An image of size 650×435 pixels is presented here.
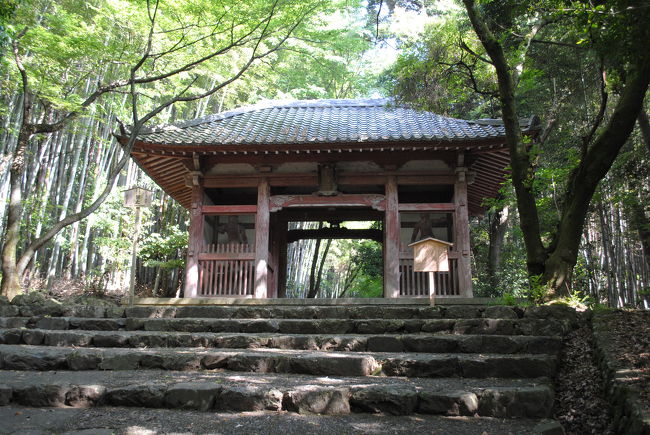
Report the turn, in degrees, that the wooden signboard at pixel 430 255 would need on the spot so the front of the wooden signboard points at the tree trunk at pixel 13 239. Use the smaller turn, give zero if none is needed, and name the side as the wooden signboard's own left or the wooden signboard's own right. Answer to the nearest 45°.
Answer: approximately 90° to the wooden signboard's own right

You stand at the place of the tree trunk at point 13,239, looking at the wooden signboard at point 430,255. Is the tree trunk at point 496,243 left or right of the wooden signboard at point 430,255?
left

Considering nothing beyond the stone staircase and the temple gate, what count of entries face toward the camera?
2

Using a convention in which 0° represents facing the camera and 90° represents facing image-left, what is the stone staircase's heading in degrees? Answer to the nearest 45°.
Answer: approximately 0°

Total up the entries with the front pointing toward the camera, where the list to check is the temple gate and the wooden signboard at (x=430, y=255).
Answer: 2

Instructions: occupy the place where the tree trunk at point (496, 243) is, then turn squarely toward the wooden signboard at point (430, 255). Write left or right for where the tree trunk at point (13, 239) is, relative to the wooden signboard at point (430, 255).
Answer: right

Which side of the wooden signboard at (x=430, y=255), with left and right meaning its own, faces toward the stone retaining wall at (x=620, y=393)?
front

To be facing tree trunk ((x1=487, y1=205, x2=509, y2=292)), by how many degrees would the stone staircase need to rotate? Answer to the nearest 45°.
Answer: approximately 135° to its left

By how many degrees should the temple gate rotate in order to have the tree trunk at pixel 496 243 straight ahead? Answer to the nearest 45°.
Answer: approximately 135° to its left
